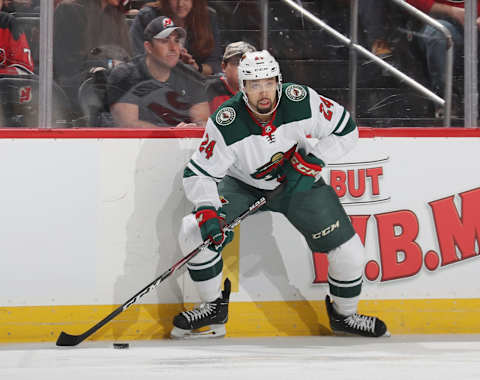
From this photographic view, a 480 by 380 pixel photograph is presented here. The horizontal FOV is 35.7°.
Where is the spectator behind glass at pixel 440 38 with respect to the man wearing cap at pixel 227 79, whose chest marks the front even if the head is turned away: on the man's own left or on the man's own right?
on the man's own left

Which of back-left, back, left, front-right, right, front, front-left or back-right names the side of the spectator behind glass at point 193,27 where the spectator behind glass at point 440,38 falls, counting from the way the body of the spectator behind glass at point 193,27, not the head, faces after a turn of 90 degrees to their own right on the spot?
back

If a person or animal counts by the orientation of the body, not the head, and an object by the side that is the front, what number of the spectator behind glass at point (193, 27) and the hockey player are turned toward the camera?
2

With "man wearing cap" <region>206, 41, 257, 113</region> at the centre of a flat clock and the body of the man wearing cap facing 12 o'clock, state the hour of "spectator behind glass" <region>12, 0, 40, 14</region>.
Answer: The spectator behind glass is roughly at 4 o'clock from the man wearing cap.

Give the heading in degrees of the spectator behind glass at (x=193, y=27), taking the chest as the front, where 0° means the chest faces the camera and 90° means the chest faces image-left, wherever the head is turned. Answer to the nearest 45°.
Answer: approximately 0°

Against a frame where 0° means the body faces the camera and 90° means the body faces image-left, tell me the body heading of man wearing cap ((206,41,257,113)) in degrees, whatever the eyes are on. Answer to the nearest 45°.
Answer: approximately 315°
